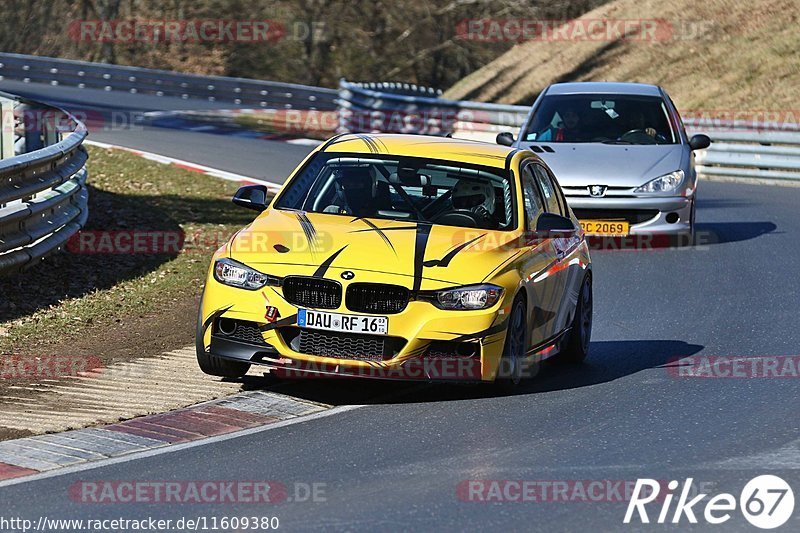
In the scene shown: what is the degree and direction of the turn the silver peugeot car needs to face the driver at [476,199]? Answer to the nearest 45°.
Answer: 0° — it already faces them

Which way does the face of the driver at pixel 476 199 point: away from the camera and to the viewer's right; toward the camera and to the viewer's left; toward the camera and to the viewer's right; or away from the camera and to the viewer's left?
toward the camera and to the viewer's left

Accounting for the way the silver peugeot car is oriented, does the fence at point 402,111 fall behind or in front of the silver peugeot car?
behind

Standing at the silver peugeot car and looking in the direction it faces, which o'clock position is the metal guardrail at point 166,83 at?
The metal guardrail is roughly at 5 o'clock from the silver peugeot car.

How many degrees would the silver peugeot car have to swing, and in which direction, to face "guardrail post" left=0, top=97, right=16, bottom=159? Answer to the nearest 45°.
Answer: approximately 90° to its right

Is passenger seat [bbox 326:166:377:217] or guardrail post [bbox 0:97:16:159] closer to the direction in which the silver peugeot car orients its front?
the passenger seat

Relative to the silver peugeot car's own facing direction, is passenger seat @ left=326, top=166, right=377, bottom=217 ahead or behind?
ahead

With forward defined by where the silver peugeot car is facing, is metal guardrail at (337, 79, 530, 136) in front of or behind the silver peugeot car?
behind

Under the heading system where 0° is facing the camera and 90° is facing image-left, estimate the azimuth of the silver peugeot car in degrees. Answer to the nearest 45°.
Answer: approximately 0°
